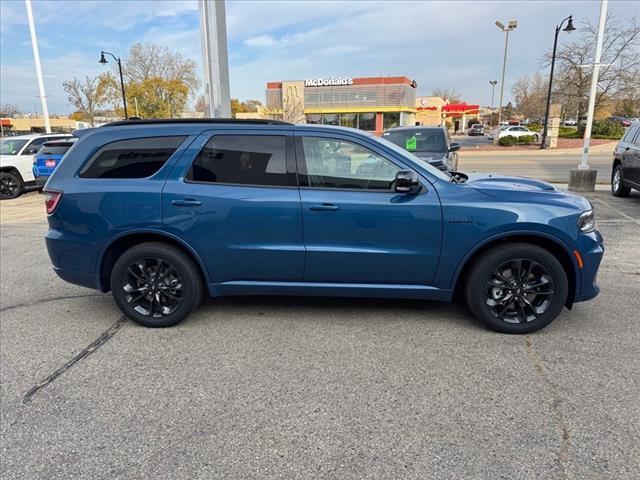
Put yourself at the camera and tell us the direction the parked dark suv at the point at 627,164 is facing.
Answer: facing away from the viewer and to the left of the viewer

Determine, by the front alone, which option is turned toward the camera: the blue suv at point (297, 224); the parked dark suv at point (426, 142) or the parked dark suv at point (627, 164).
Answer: the parked dark suv at point (426, 142)

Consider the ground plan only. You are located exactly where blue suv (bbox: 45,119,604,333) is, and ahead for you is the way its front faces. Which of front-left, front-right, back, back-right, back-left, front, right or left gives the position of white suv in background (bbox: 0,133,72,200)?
back-left

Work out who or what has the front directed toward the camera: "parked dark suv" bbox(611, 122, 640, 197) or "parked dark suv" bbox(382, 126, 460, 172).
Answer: "parked dark suv" bbox(382, 126, 460, 172)

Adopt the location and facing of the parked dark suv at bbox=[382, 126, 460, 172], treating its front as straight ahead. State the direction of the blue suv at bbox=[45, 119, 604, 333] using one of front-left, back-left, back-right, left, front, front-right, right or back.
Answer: front

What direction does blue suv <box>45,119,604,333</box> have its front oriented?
to the viewer's right

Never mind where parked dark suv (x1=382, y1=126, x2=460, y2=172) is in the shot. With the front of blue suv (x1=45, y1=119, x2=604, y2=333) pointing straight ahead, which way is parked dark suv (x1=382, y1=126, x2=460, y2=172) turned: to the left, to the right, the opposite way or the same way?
to the right

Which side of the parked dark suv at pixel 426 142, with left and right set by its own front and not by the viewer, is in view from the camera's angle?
front

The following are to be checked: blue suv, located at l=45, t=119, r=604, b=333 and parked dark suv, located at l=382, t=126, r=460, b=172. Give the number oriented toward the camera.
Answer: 1

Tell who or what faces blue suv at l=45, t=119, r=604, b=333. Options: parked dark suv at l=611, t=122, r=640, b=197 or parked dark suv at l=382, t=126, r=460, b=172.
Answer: parked dark suv at l=382, t=126, r=460, b=172

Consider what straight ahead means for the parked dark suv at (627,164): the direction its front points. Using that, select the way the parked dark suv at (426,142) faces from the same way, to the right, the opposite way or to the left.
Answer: the opposite way

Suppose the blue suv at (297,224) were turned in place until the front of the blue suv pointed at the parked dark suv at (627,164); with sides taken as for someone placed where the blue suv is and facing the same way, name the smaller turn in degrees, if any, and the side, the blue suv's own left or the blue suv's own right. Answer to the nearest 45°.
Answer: approximately 45° to the blue suv's own left

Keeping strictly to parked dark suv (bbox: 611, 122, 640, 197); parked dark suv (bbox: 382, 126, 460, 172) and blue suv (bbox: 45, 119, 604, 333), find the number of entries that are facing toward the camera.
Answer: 1

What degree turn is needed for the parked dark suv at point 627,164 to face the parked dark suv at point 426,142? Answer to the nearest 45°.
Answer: approximately 90° to its left

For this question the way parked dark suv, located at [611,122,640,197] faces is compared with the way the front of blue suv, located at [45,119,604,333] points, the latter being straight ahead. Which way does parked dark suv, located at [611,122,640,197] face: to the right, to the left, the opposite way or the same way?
to the left

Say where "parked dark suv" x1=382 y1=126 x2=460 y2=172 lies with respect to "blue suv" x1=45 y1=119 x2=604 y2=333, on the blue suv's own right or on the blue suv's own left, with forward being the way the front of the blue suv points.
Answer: on the blue suv's own left

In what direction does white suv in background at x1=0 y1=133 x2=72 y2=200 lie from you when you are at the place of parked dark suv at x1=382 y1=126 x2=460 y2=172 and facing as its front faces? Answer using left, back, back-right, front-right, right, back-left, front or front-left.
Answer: right

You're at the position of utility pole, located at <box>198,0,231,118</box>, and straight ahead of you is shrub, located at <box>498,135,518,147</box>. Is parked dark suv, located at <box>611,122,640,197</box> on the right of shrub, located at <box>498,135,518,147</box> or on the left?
right
